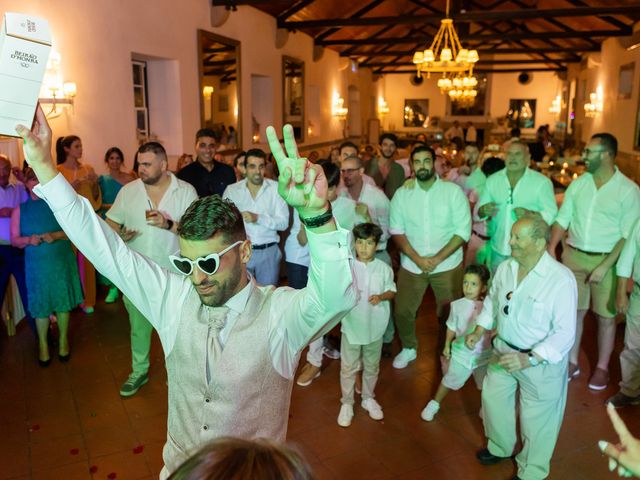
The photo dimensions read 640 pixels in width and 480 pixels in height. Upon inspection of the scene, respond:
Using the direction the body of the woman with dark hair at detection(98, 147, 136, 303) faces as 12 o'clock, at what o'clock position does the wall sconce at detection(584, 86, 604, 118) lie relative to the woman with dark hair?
The wall sconce is roughly at 8 o'clock from the woman with dark hair.

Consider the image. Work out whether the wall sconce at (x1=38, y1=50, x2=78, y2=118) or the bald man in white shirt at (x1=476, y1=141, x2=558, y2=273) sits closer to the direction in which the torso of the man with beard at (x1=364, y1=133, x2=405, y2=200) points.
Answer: the bald man in white shirt

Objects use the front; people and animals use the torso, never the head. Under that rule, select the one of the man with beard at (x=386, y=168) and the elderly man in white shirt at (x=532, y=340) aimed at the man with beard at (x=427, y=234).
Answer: the man with beard at (x=386, y=168)

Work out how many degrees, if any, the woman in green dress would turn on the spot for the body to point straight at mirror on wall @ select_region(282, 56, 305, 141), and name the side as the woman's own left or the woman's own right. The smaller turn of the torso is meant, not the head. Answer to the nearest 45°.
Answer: approximately 135° to the woman's own left

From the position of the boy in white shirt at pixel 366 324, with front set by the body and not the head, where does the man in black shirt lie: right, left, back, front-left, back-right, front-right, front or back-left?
back-right

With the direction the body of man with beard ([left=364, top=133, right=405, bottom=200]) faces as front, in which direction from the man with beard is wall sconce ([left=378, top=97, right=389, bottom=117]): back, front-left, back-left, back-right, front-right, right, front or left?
back

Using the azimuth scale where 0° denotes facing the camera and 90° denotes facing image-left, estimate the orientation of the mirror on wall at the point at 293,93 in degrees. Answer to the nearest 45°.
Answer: approximately 315°

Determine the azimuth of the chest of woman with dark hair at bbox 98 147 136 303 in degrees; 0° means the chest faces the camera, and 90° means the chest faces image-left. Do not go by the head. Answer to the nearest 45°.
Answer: approximately 0°
